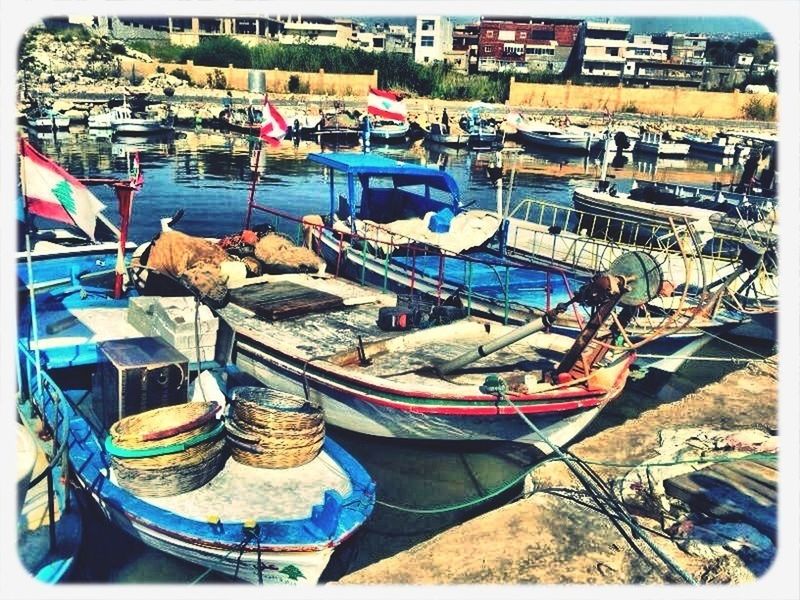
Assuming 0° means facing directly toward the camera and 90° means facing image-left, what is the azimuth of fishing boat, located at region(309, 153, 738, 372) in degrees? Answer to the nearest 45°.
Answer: approximately 315°

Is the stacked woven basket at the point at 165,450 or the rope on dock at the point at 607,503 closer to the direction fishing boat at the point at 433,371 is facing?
the rope on dock

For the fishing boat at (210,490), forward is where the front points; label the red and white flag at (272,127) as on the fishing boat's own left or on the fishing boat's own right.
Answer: on the fishing boat's own left

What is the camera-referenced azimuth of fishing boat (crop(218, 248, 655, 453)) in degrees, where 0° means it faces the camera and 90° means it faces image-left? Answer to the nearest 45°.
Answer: approximately 315°

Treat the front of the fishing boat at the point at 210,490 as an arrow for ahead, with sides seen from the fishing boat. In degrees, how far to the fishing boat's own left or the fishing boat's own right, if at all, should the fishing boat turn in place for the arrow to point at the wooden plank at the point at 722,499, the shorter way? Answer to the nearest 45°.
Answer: approximately 45° to the fishing boat's own left

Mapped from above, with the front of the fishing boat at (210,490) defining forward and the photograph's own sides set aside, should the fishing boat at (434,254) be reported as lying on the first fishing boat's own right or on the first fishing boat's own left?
on the first fishing boat's own left

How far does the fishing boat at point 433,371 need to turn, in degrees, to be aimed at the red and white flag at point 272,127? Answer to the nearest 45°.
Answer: approximately 180°

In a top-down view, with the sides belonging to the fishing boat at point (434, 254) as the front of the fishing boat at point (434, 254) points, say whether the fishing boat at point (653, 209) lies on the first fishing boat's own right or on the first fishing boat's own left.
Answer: on the first fishing boat's own left
